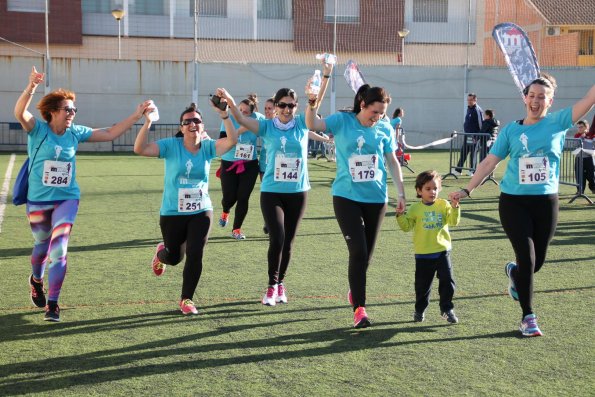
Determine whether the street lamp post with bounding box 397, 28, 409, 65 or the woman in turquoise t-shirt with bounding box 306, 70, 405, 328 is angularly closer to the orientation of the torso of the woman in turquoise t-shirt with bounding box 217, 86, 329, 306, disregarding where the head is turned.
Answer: the woman in turquoise t-shirt

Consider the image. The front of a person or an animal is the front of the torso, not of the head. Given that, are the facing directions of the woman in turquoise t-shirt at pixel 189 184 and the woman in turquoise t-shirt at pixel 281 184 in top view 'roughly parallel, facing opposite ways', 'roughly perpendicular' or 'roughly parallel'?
roughly parallel

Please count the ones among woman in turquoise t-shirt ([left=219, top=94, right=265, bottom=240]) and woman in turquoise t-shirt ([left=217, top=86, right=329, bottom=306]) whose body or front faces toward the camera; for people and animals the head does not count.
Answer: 2

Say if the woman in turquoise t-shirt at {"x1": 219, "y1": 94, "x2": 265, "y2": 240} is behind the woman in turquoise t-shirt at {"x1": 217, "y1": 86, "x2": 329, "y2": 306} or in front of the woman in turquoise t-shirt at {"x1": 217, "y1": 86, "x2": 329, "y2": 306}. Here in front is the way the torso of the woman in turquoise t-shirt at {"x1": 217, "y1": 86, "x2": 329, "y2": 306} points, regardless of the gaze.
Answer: behind

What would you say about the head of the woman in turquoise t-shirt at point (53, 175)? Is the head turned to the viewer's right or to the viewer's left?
to the viewer's right

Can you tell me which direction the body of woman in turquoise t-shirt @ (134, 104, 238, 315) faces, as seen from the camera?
toward the camera

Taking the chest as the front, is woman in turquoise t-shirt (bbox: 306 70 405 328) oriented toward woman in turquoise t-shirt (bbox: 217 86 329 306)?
no

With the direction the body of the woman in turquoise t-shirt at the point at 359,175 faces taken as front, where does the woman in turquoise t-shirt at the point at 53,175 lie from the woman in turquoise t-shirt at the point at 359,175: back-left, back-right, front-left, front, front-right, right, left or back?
right

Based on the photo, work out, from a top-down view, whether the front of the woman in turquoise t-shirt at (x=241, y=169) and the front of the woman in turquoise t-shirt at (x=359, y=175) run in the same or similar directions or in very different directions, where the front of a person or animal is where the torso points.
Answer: same or similar directions

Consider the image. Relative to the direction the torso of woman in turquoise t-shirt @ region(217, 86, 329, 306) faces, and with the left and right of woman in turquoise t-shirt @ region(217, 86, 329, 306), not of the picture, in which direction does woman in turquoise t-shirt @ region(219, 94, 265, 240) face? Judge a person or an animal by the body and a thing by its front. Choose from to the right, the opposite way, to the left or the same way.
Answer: the same way

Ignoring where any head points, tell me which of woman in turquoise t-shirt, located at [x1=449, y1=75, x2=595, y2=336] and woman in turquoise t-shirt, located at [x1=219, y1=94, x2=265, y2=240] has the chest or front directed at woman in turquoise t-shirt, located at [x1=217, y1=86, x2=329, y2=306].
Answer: woman in turquoise t-shirt, located at [x1=219, y1=94, x2=265, y2=240]

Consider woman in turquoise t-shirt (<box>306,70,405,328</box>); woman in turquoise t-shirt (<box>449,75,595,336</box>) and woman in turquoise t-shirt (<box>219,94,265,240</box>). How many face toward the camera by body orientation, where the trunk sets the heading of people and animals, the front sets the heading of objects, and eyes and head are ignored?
3

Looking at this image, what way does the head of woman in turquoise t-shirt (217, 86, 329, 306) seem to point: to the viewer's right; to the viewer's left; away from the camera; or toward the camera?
toward the camera

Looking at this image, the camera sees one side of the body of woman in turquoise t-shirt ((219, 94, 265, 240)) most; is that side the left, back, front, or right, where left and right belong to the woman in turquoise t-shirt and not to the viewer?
front

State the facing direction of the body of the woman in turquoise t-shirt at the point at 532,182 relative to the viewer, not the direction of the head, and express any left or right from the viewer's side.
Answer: facing the viewer

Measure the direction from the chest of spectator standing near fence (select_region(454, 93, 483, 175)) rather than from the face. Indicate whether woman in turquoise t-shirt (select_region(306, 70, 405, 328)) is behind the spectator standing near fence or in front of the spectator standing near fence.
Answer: in front

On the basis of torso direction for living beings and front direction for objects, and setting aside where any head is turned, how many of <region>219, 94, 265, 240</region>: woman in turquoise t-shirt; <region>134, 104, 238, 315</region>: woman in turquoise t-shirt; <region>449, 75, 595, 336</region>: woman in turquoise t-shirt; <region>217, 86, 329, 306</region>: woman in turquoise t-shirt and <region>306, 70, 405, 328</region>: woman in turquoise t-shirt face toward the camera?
5

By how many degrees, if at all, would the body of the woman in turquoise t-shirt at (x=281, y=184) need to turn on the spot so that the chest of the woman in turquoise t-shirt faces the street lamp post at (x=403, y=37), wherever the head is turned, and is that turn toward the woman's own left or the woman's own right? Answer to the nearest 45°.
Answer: approximately 180°

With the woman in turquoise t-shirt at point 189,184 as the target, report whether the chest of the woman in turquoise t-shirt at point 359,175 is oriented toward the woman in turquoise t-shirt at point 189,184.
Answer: no
